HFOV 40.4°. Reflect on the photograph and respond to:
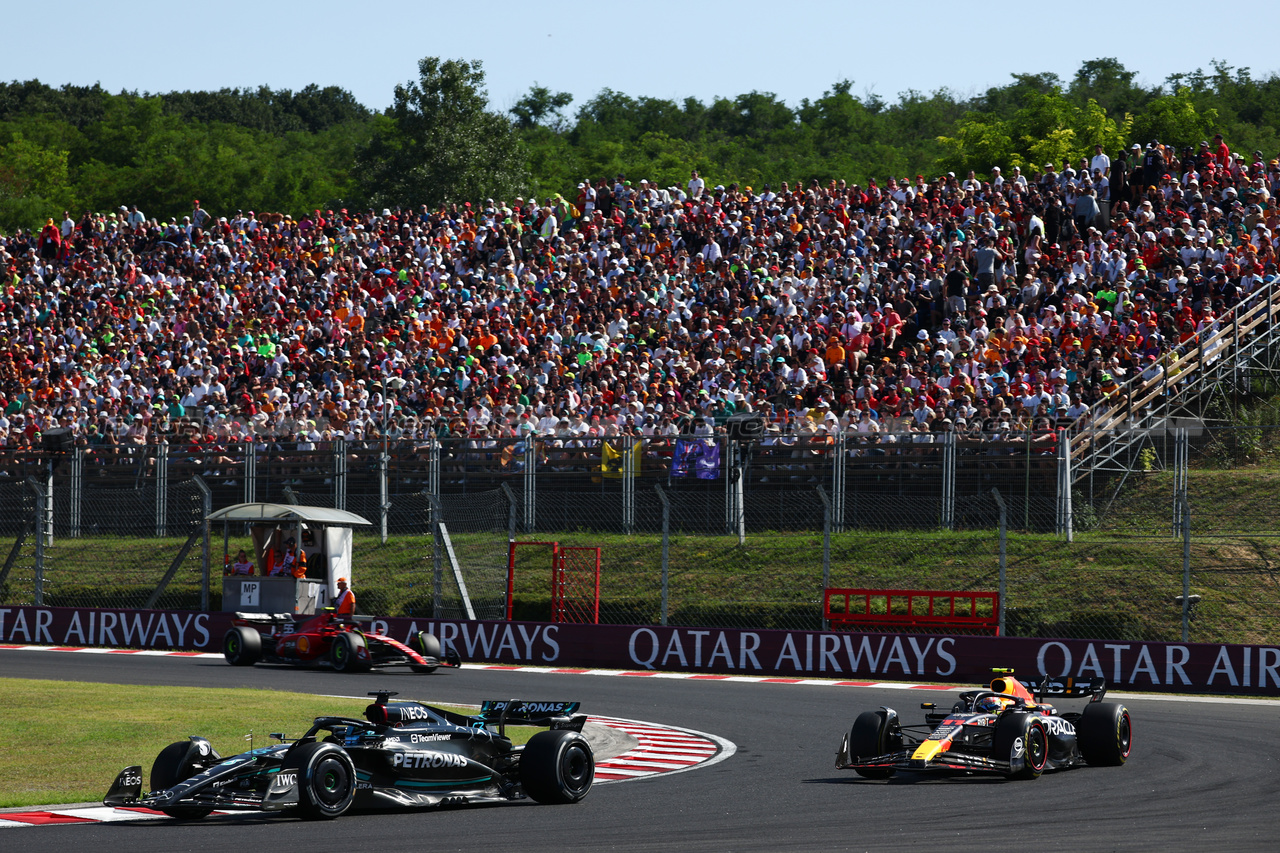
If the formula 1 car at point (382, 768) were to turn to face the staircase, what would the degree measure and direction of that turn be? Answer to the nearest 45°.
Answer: approximately 180°

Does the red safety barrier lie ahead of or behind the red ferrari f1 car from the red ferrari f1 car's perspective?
ahead

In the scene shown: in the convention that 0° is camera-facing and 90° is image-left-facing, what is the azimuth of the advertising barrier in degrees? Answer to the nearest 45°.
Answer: approximately 0°

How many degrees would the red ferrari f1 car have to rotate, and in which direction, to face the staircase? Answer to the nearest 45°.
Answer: approximately 45° to its left

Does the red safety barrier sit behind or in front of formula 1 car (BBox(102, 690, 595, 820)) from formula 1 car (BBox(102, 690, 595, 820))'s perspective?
behind

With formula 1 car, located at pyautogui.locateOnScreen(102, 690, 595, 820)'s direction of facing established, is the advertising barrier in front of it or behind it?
behind

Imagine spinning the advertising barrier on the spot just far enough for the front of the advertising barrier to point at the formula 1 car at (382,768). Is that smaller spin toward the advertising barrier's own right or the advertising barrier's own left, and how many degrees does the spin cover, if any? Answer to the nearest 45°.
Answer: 0° — it already faces it

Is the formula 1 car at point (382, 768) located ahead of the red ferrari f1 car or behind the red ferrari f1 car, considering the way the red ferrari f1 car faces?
ahead

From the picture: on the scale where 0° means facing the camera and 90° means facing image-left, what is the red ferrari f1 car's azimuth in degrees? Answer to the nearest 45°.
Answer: approximately 315°

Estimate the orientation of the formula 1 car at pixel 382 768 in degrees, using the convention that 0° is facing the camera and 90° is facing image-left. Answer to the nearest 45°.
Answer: approximately 45°
